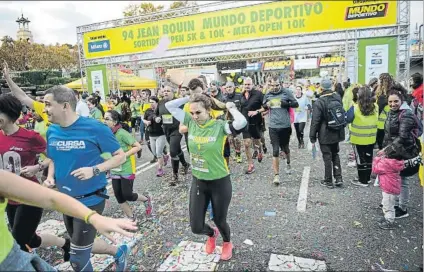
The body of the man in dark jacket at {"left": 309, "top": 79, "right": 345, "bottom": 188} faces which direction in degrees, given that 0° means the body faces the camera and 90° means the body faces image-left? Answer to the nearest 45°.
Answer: approximately 135°

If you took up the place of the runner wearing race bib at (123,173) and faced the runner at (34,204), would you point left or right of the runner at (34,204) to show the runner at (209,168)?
left

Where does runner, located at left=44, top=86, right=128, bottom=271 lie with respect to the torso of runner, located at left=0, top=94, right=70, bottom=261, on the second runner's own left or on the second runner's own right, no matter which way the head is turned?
on the second runner's own left

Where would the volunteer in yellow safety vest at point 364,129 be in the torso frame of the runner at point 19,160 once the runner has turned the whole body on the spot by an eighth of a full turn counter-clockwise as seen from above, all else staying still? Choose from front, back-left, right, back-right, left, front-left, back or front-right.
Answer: left

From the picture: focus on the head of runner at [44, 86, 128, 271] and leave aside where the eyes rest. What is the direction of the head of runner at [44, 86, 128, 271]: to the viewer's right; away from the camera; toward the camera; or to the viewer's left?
to the viewer's left

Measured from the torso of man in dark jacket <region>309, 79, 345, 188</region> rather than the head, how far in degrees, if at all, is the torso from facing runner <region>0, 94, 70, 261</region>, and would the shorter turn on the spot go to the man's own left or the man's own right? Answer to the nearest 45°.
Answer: approximately 90° to the man's own left

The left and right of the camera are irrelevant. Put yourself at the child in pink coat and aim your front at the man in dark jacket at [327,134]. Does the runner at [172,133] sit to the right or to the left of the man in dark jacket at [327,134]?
left
